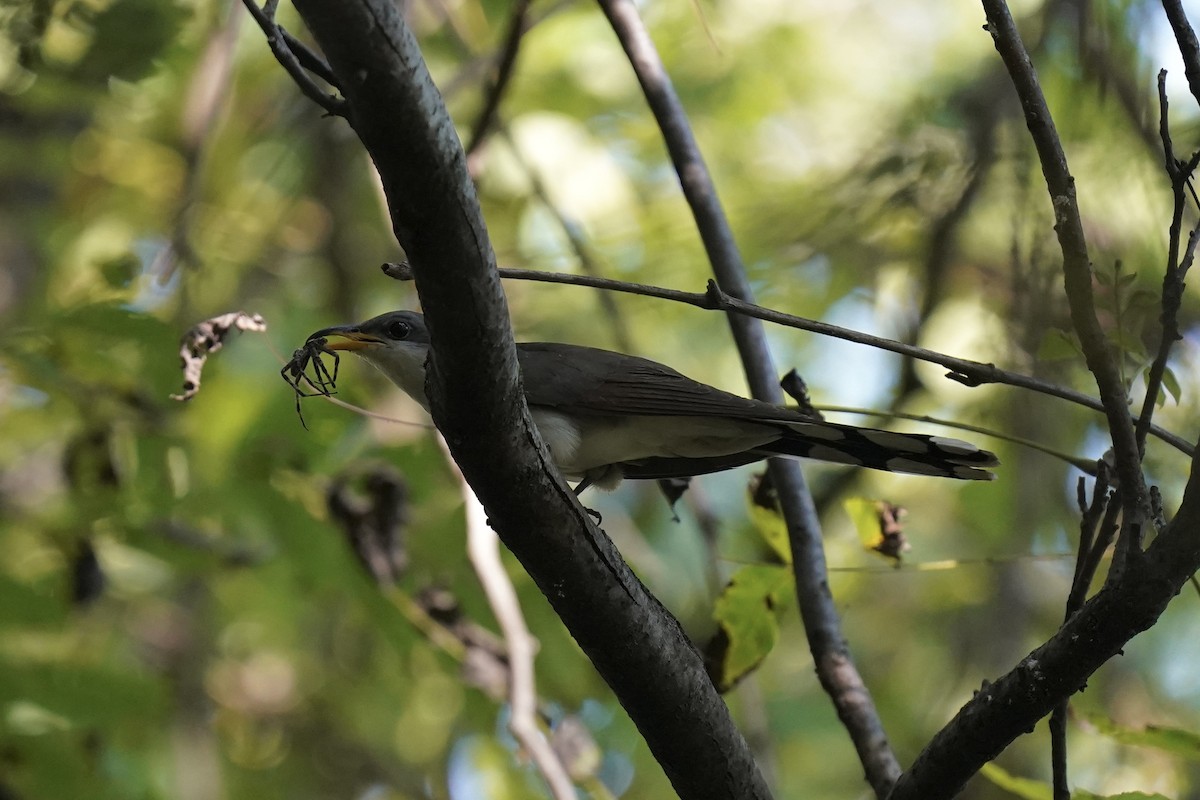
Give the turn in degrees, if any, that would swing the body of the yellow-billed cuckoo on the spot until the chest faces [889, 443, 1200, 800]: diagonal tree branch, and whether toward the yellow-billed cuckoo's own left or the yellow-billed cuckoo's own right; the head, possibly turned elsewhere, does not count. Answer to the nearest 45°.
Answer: approximately 135° to the yellow-billed cuckoo's own left

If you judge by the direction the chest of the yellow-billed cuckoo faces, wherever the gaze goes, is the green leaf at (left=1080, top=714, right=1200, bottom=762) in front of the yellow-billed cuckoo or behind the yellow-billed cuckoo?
behind

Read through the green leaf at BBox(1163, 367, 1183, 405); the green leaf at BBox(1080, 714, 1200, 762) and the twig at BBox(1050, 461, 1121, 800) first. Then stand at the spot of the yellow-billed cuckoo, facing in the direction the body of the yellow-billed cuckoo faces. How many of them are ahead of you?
0

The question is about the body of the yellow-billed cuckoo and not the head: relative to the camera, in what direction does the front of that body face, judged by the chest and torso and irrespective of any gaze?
to the viewer's left
